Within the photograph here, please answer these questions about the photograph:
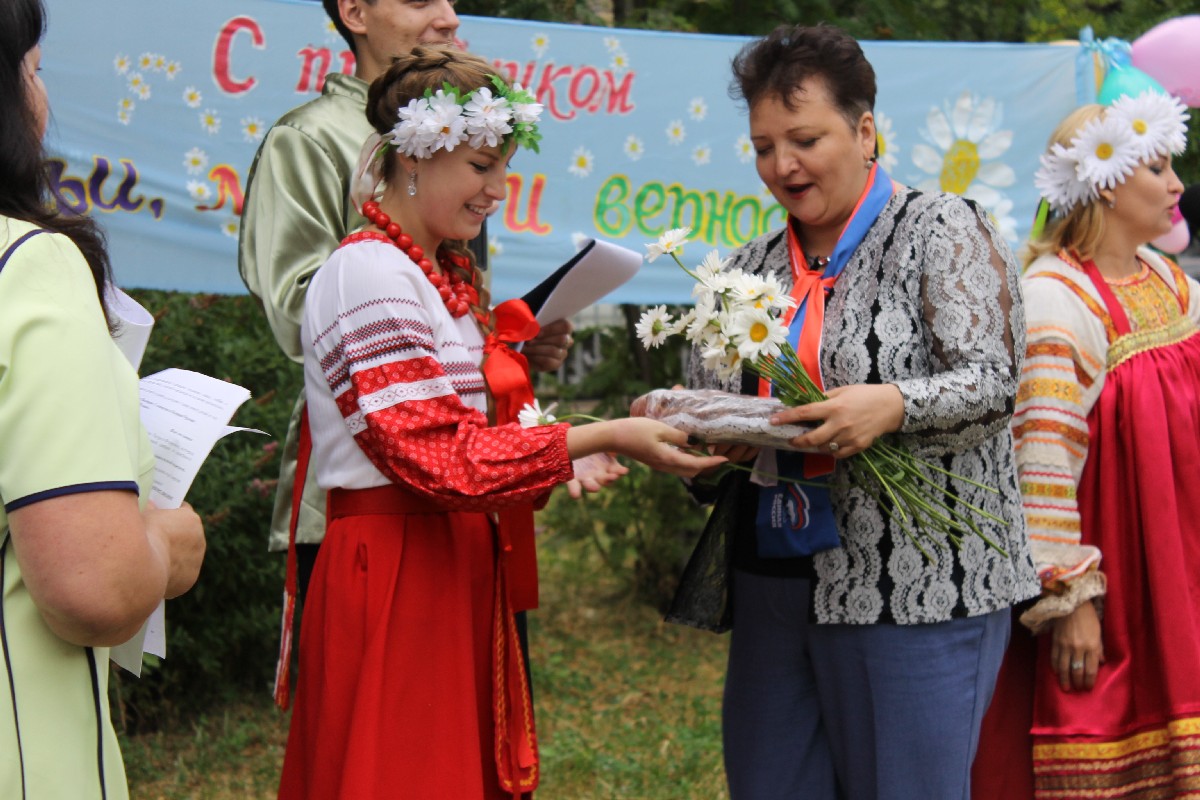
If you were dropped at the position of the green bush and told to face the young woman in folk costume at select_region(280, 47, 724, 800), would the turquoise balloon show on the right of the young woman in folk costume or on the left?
left

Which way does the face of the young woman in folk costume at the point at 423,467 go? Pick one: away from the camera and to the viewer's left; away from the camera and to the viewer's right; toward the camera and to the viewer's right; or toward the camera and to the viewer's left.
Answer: toward the camera and to the viewer's right

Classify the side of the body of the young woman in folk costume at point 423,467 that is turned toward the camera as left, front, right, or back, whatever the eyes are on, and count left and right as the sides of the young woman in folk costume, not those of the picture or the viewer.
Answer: right

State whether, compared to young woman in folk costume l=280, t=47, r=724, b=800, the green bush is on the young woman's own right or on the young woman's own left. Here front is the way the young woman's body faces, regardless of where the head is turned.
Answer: on the young woman's own left

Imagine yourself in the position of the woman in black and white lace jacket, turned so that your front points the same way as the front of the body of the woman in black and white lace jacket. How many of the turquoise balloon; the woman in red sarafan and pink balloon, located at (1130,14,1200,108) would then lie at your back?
3

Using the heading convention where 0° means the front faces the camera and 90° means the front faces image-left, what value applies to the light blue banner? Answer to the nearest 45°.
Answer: approximately 0°

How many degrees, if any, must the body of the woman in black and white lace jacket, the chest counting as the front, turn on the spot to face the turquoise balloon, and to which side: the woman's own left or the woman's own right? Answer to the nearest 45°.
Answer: approximately 180°
